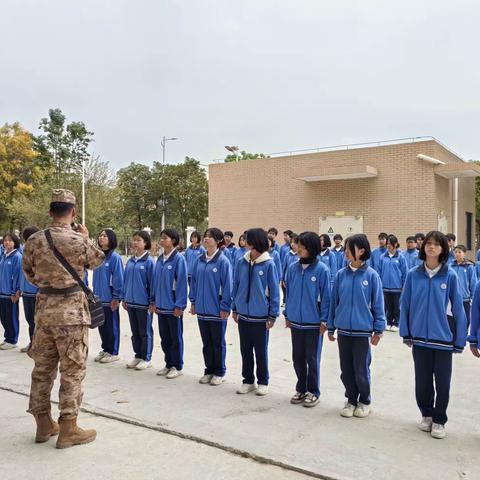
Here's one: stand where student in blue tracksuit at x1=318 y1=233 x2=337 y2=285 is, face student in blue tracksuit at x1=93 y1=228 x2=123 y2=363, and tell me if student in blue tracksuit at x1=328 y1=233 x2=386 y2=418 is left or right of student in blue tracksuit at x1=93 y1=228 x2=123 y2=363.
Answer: left

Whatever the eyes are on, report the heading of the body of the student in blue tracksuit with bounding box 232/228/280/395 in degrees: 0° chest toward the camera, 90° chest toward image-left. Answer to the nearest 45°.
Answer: approximately 45°

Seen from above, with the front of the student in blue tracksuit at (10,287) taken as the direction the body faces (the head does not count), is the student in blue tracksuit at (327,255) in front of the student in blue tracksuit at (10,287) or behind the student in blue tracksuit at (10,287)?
behind

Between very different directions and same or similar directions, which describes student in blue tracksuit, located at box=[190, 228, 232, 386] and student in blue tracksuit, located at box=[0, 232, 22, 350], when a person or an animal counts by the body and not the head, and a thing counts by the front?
same or similar directions

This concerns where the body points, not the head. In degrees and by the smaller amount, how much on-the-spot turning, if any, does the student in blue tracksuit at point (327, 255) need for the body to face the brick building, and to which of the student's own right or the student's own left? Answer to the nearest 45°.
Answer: approximately 135° to the student's own right

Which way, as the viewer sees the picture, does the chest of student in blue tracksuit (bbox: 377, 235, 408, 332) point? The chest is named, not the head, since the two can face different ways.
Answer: toward the camera

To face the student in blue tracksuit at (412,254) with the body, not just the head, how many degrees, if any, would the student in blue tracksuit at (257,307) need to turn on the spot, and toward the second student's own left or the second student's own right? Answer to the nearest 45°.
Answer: approximately 180°

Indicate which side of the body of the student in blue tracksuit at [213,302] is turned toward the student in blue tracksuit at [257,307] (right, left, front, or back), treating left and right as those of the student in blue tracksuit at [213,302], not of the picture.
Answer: left

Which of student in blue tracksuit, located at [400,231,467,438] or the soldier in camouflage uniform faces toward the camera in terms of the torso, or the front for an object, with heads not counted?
the student in blue tracksuit

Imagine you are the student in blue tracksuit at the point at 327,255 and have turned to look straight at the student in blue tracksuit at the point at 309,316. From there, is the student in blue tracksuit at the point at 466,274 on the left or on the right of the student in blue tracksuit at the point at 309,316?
left

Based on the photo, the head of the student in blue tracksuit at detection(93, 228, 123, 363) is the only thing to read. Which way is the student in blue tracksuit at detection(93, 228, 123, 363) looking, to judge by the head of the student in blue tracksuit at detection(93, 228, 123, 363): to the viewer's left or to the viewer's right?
to the viewer's left

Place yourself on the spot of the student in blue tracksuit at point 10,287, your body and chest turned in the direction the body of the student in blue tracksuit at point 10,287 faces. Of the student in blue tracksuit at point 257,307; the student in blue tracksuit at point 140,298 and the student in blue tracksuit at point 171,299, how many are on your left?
3

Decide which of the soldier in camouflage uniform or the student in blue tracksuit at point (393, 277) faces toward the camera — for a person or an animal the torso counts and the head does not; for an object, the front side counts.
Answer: the student in blue tracksuit

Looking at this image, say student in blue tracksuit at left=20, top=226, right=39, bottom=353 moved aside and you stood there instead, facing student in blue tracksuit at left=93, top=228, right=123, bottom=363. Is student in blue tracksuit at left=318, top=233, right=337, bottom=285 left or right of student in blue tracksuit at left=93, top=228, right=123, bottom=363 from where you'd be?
left

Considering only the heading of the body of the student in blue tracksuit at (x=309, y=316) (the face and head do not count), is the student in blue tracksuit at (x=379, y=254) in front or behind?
behind

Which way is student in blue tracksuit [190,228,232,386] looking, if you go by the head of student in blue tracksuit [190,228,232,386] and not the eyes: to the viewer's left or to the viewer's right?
to the viewer's left
